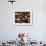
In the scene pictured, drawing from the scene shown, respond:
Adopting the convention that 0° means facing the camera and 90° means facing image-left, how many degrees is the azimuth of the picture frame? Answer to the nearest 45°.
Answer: approximately 0°
